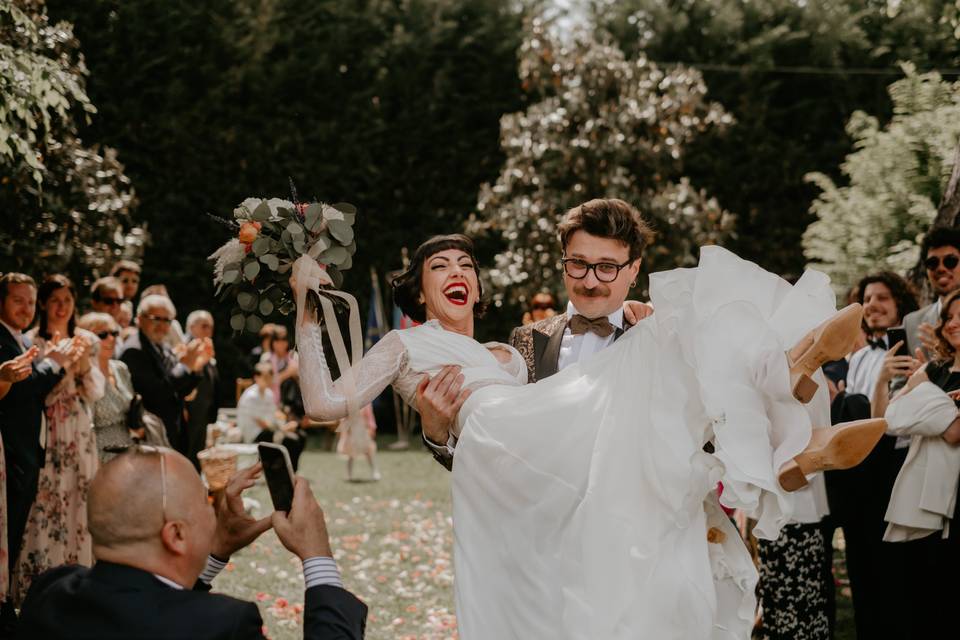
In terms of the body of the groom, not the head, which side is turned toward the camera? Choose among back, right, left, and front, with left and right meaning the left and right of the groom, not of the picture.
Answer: front

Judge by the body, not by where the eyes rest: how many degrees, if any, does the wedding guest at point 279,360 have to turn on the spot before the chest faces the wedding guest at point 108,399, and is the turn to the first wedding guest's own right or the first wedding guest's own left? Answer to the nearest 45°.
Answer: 0° — they already face them

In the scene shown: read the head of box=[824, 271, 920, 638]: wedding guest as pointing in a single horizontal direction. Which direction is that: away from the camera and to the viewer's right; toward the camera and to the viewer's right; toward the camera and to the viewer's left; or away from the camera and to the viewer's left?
toward the camera and to the viewer's left

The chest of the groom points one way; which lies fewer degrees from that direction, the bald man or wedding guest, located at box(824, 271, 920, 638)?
the bald man

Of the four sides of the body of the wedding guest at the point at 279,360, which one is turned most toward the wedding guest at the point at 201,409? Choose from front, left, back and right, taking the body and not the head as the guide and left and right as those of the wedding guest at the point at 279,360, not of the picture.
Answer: front

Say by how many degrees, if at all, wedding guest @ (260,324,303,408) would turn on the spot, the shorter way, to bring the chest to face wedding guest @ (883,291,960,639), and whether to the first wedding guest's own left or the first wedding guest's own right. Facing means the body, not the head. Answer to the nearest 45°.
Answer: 0° — they already face them

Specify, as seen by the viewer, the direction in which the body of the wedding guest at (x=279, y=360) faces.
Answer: toward the camera

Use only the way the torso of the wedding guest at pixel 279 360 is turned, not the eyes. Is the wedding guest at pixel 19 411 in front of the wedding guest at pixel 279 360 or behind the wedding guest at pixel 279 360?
in front

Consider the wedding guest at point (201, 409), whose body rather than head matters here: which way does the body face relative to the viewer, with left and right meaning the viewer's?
facing the viewer and to the right of the viewer

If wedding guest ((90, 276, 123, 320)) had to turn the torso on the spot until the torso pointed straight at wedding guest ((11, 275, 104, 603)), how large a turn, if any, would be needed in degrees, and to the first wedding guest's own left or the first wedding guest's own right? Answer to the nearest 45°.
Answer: approximately 45° to the first wedding guest's own right

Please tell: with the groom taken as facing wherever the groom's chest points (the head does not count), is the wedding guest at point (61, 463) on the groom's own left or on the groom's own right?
on the groom's own right

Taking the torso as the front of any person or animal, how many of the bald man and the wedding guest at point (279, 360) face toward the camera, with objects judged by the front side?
1

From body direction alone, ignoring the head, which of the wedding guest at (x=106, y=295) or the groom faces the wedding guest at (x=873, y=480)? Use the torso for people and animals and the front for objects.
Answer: the wedding guest at (x=106, y=295)
